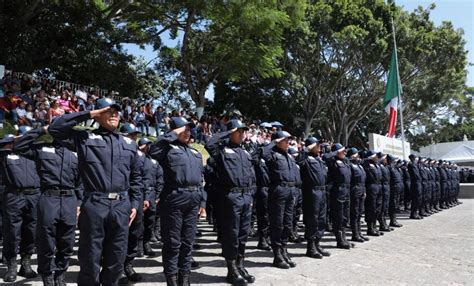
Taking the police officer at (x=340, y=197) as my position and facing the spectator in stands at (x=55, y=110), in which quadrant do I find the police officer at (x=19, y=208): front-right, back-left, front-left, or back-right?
front-left

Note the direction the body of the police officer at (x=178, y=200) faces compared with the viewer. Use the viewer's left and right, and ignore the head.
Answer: facing the viewer and to the right of the viewer

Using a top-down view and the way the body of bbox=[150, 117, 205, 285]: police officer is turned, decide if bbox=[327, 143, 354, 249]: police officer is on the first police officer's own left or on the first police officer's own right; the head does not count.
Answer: on the first police officer's own left

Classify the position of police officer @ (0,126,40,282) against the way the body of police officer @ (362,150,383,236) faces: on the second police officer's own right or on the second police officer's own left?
on the second police officer's own right

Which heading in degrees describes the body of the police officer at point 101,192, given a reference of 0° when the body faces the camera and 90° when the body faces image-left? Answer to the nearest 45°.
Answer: approximately 315°

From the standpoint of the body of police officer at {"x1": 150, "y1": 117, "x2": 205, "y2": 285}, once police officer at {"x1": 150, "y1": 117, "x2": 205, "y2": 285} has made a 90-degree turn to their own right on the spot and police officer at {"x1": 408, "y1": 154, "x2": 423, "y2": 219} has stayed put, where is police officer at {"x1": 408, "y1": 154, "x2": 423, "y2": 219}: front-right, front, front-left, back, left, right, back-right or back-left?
back

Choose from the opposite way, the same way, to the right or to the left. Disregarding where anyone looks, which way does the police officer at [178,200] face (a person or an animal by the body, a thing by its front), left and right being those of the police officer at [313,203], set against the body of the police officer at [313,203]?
the same way

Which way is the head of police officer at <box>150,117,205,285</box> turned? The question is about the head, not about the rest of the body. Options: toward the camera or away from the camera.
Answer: toward the camera

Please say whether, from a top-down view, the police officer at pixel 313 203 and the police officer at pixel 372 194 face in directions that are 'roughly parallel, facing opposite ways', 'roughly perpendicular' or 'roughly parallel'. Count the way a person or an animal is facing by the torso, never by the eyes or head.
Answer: roughly parallel

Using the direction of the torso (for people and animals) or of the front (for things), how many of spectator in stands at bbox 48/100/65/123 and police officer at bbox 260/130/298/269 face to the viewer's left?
0

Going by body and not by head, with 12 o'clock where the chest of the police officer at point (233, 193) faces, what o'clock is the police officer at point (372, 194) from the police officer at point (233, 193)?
the police officer at point (372, 194) is roughly at 9 o'clock from the police officer at point (233, 193).

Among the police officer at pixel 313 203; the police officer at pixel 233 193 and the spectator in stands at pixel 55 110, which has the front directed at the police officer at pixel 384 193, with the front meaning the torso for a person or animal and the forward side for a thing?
the spectator in stands

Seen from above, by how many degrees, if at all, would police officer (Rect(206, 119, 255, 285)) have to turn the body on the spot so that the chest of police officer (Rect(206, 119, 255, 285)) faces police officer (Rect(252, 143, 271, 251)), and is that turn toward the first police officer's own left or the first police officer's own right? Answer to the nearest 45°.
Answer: approximately 135° to the first police officer's own left

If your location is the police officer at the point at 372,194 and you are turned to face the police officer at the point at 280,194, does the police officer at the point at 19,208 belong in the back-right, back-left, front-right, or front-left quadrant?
front-right

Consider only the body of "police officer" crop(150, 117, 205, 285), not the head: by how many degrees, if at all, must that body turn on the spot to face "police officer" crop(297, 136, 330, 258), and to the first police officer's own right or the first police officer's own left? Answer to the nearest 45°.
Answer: approximately 90° to the first police officer's own left

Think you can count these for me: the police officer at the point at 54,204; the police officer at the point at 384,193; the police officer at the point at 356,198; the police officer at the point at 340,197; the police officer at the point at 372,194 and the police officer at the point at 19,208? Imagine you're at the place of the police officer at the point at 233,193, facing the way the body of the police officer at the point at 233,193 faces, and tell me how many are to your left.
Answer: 4

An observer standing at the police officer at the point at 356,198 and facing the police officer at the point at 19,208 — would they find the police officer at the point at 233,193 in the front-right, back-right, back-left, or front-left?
front-left

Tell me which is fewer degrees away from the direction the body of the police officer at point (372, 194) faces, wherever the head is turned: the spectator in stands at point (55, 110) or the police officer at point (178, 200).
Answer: the police officer

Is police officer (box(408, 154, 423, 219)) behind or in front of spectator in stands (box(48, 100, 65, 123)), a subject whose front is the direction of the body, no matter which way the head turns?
in front

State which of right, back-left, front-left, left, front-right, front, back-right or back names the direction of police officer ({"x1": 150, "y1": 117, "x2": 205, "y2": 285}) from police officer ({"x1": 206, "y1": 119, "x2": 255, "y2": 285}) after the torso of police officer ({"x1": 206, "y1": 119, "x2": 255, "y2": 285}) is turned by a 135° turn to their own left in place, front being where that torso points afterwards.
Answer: back-left

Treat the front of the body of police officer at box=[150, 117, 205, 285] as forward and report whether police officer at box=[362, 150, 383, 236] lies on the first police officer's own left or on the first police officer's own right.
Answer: on the first police officer's own left

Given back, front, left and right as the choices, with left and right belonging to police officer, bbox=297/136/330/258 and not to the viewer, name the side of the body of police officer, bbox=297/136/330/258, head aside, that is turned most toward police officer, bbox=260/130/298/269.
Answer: right
